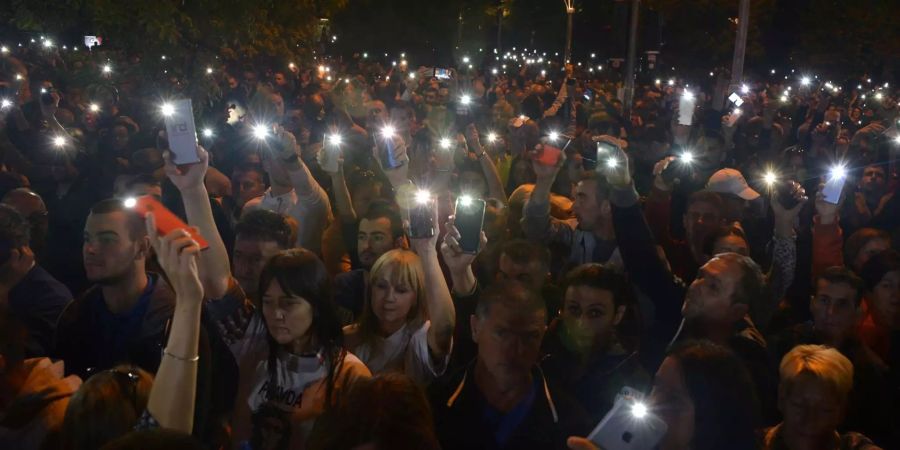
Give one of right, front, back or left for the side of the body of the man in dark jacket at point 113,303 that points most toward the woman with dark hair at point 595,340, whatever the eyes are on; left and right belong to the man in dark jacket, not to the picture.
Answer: left

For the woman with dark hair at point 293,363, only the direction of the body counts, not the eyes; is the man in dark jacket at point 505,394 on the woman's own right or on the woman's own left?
on the woman's own left

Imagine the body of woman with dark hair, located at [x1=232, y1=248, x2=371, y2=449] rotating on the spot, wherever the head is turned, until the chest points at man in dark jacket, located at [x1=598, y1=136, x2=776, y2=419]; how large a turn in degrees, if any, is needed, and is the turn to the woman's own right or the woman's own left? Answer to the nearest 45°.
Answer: approximately 135° to the woman's own left

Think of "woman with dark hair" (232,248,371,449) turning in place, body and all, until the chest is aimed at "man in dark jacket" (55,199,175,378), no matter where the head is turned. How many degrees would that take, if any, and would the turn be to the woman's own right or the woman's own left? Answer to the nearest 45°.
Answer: approximately 90° to the woman's own right

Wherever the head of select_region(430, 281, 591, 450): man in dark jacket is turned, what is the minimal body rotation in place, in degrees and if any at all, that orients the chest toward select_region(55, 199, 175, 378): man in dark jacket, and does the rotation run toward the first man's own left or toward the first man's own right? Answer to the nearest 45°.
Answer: approximately 90° to the first man's own right

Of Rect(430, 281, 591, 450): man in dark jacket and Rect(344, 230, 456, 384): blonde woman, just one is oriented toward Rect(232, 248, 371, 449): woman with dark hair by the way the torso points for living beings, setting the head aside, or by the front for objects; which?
the blonde woman

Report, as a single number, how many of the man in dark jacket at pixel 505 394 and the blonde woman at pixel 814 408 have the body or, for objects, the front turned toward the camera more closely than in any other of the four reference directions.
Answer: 2

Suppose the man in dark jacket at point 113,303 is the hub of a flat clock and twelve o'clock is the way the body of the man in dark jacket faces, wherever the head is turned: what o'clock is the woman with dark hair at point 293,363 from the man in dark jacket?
The woman with dark hair is roughly at 9 o'clock from the man in dark jacket.

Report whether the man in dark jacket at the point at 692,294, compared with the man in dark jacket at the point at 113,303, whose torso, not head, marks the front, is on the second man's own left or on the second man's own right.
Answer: on the second man's own left

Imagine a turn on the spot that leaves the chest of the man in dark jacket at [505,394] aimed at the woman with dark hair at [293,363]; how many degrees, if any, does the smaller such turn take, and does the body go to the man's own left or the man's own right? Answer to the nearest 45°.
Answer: approximately 90° to the man's own right

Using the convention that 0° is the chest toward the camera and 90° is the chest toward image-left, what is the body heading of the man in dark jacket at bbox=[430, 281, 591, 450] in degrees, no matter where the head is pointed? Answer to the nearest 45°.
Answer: approximately 0°

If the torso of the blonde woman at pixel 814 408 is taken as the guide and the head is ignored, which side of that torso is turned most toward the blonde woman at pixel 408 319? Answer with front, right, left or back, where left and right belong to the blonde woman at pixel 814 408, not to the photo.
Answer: right
